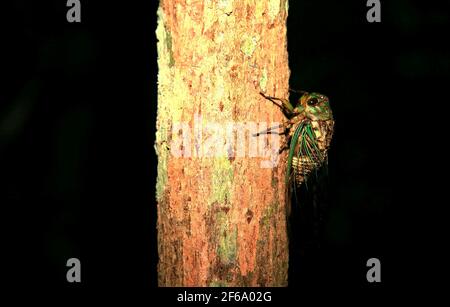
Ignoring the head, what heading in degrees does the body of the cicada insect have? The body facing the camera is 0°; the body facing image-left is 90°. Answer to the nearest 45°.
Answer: approximately 90°
